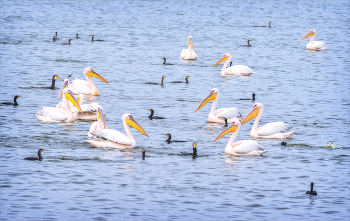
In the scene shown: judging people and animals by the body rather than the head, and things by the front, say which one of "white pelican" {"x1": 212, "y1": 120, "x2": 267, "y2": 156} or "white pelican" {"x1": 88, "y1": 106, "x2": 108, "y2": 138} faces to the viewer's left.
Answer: "white pelican" {"x1": 212, "y1": 120, "x2": 267, "y2": 156}

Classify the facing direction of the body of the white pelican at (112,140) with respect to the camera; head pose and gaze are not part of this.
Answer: to the viewer's right

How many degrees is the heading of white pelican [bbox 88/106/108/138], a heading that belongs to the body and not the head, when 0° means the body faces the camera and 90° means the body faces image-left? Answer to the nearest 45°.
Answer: approximately 315°

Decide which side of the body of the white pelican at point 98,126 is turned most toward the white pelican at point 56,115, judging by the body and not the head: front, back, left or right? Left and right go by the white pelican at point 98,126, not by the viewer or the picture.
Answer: back

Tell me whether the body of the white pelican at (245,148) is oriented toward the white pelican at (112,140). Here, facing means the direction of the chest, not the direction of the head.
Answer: yes

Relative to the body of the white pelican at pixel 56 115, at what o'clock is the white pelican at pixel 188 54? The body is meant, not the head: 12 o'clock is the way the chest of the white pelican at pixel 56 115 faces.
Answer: the white pelican at pixel 188 54 is roughly at 10 o'clock from the white pelican at pixel 56 115.

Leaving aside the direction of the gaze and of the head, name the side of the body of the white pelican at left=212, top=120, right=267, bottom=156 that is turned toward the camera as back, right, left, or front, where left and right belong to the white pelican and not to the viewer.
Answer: left

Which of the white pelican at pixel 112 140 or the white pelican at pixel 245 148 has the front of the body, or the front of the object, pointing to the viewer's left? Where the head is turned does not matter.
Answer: the white pelican at pixel 245 148

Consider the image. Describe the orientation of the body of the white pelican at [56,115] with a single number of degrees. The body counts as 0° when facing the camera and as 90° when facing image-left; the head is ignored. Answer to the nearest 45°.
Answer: approximately 270°
